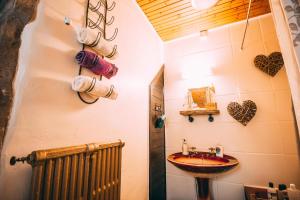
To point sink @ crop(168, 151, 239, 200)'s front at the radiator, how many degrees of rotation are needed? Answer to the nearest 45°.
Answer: approximately 45° to its right

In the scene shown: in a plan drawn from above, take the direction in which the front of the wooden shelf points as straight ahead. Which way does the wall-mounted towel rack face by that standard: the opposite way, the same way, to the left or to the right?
to the left

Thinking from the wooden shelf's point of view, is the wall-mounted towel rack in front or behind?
in front

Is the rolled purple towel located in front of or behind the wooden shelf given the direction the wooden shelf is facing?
in front

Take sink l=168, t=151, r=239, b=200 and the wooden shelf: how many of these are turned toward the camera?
2

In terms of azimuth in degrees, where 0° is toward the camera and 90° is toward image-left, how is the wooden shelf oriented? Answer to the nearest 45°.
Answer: approximately 0°

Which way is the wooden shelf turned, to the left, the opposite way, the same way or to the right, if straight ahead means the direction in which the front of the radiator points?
to the right

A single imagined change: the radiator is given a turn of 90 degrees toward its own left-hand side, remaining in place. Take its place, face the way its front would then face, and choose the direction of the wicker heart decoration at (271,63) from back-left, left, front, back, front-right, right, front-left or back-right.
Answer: front-right

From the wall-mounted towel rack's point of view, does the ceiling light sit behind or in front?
in front

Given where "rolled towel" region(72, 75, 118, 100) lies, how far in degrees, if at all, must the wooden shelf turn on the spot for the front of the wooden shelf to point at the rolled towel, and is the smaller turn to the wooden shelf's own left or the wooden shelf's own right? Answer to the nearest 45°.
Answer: approximately 45° to the wooden shelf's own right

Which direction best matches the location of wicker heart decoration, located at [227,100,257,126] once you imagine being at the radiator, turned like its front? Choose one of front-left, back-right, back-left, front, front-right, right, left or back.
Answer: front-left
